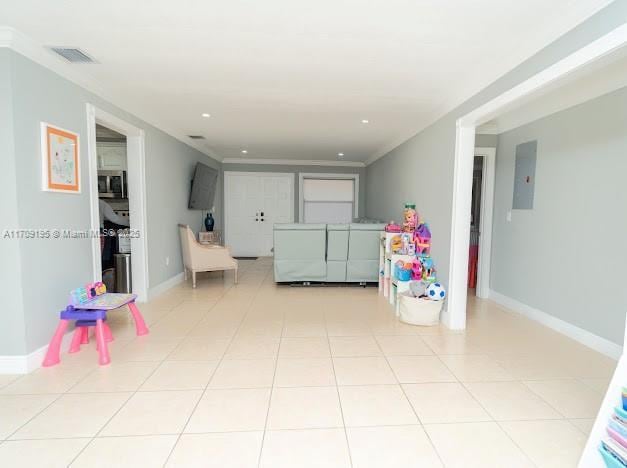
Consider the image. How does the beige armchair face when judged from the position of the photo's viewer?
facing to the right of the viewer

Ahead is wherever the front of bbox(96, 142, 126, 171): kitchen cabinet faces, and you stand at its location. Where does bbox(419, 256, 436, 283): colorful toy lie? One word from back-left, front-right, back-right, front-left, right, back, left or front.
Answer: front-left

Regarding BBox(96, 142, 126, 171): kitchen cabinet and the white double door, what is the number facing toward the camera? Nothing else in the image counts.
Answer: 2

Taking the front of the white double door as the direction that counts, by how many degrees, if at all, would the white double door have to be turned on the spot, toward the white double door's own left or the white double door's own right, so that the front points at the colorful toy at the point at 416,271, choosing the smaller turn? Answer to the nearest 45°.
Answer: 0° — it already faces it

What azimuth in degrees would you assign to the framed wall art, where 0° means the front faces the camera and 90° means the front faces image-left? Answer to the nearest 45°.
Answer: approximately 315°

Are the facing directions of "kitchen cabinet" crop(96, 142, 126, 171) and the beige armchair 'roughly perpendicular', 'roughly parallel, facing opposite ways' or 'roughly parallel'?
roughly perpendicular

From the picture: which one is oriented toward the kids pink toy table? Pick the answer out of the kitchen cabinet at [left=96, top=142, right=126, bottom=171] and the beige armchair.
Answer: the kitchen cabinet

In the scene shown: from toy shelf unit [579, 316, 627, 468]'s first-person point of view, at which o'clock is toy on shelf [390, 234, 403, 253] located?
The toy on shelf is roughly at 3 o'clock from the toy shelf unit.

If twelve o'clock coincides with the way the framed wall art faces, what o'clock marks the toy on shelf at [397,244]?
The toy on shelf is roughly at 11 o'clock from the framed wall art.

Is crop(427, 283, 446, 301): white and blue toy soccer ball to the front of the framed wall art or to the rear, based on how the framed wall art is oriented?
to the front

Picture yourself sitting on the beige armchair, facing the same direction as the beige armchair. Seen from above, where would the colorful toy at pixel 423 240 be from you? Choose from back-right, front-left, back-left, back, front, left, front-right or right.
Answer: front-right

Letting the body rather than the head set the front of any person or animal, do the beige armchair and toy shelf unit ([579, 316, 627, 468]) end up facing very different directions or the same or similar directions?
very different directions
